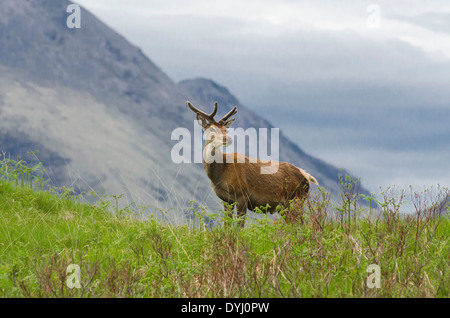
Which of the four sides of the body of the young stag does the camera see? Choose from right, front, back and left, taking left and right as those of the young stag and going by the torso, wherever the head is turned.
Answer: left
